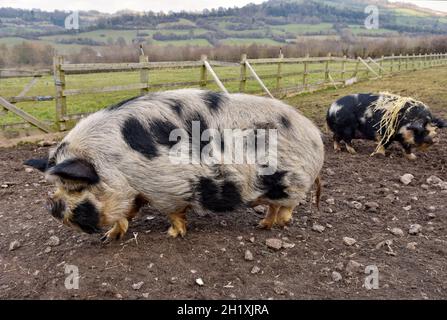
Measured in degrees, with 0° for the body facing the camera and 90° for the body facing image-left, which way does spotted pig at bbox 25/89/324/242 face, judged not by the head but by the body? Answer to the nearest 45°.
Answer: approximately 90°

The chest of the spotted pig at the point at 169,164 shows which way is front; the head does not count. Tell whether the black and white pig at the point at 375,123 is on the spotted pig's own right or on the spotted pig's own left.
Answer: on the spotted pig's own right
